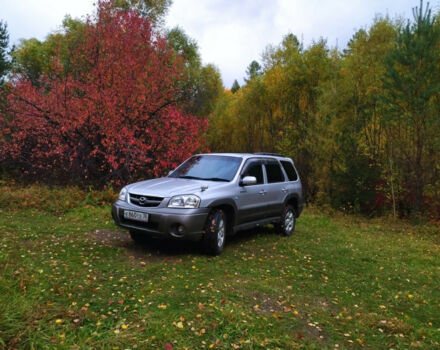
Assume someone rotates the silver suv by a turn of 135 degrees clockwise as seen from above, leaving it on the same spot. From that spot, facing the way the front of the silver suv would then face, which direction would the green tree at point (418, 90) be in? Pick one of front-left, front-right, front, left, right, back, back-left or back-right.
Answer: front-right

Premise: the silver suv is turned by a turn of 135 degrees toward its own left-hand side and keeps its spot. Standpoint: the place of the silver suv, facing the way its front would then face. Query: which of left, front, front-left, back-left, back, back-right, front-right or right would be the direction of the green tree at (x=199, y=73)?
left

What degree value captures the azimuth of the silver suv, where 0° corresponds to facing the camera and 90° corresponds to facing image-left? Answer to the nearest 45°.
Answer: approximately 45°

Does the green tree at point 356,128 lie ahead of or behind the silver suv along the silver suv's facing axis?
behind

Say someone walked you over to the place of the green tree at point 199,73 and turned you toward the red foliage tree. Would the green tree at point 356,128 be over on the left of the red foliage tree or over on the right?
left

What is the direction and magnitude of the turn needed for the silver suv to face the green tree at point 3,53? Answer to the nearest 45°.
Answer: approximately 90° to its right

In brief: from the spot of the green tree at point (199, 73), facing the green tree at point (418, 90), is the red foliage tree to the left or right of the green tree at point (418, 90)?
right

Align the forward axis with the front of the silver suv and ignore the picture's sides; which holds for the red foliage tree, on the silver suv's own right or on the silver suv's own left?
on the silver suv's own right
